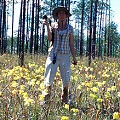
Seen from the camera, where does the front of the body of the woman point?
toward the camera
